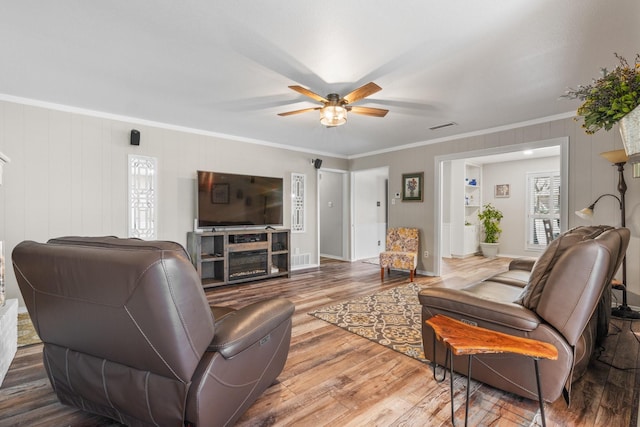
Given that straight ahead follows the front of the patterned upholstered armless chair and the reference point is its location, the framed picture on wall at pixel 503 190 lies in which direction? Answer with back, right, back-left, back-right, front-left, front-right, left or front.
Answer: back

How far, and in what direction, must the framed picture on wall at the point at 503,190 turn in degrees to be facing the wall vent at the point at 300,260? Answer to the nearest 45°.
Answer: approximately 45° to its right

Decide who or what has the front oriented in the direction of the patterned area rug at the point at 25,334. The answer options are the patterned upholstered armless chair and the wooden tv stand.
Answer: the patterned upholstered armless chair

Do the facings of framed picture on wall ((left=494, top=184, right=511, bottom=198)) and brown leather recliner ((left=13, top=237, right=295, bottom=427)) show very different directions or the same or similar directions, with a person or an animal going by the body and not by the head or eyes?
very different directions

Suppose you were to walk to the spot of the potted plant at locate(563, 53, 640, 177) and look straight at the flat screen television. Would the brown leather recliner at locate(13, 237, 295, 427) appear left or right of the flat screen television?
left

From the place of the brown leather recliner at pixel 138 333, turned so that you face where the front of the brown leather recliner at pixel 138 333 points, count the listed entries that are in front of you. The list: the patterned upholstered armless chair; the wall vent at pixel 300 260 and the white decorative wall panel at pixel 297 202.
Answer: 3

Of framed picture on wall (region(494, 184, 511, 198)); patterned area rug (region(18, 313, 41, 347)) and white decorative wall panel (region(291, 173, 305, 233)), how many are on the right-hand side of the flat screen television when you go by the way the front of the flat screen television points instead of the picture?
1

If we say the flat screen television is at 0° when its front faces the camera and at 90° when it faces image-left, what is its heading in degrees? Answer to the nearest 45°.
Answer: approximately 315°

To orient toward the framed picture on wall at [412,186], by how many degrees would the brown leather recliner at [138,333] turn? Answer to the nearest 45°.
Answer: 0° — it already faces it

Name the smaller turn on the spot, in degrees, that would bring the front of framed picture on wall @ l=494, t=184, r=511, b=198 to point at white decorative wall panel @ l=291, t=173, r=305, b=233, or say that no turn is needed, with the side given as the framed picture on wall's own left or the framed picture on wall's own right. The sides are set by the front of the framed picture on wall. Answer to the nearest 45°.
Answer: approximately 45° to the framed picture on wall's own right

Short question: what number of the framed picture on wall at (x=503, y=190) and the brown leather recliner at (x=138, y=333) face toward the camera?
1

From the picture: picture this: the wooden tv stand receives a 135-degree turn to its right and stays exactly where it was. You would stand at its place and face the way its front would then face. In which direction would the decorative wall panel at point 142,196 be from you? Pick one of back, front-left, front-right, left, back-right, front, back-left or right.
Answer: front

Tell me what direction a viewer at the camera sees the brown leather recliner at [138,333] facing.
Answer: facing away from the viewer and to the right of the viewer
